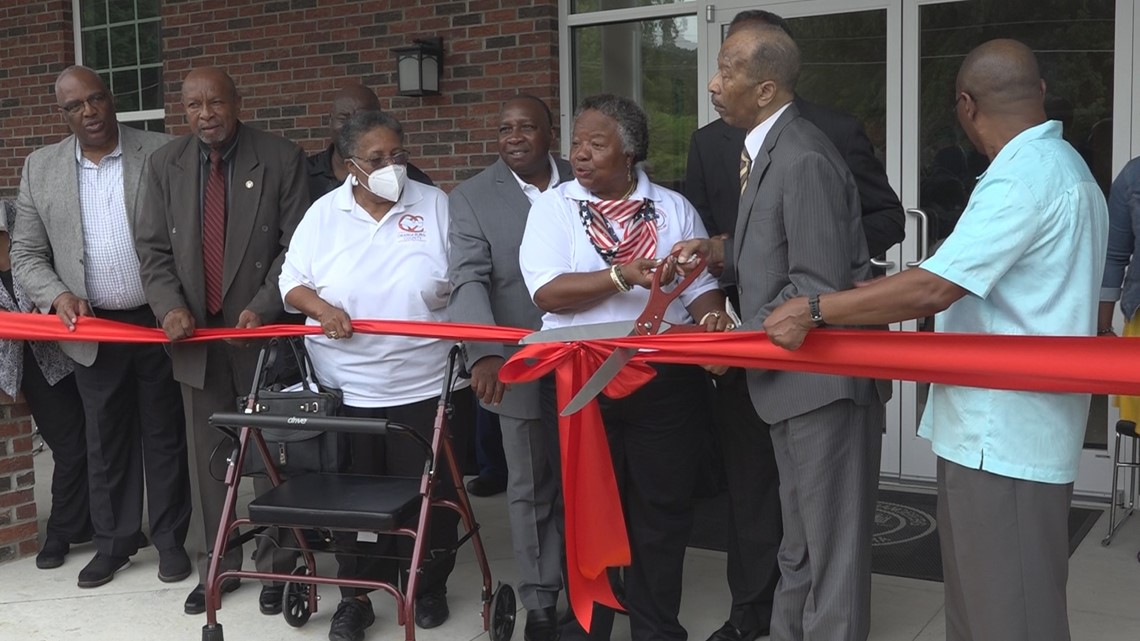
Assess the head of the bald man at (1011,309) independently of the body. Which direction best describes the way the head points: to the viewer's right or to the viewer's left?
to the viewer's left

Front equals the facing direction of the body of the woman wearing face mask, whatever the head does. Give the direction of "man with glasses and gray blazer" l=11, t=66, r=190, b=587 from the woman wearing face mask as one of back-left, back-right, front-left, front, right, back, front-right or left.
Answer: back-right

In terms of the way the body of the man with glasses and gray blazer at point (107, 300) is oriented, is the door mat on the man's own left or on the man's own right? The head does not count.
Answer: on the man's own left

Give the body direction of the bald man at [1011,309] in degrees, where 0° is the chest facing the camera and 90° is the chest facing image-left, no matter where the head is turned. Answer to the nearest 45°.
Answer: approximately 135°

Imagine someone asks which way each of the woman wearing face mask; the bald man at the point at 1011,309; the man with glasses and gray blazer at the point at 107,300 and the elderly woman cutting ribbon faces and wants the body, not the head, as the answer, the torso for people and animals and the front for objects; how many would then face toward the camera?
3

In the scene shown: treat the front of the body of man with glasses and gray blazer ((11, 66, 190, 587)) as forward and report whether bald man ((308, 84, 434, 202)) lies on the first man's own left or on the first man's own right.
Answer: on the first man's own left

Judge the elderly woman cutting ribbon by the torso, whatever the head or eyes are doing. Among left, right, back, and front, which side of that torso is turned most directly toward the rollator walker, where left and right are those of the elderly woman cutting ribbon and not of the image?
right

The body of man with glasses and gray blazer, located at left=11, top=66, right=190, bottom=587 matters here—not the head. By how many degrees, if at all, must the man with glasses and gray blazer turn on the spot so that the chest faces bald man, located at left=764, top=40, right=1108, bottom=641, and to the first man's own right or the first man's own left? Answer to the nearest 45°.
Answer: approximately 45° to the first man's own left

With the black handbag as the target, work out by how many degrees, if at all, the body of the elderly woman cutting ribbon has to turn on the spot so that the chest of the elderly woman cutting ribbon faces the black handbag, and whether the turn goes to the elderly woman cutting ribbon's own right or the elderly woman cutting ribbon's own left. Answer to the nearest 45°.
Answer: approximately 90° to the elderly woman cutting ribbon's own right

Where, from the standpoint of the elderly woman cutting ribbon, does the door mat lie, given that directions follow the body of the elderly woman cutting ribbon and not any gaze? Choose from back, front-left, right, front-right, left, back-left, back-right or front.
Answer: back-left

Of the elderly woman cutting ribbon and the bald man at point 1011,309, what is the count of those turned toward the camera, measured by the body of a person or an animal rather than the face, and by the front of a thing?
1

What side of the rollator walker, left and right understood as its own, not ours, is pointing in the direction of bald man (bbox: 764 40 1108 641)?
left
